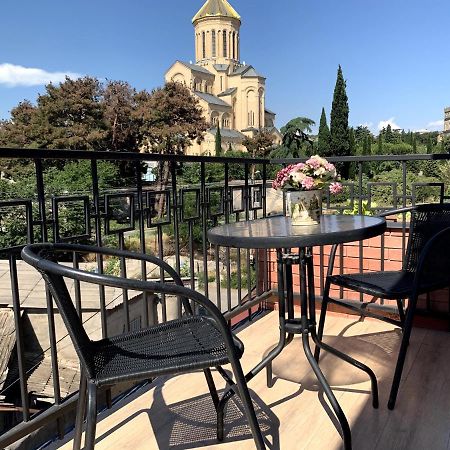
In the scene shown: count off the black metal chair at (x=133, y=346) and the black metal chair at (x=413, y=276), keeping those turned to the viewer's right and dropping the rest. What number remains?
1

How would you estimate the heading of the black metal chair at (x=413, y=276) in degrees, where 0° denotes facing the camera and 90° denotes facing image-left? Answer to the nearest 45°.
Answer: approximately 45°

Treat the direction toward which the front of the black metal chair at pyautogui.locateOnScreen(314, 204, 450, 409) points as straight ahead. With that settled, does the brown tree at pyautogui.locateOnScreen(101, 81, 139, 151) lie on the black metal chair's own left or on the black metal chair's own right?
on the black metal chair's own right

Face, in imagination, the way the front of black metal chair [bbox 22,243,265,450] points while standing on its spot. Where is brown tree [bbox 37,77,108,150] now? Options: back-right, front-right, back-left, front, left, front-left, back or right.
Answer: left

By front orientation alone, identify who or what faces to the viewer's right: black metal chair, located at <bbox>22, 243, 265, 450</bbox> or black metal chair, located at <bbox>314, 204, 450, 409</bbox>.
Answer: black metal chair, located at <bbox>22, 243, 265, 450</bbox>

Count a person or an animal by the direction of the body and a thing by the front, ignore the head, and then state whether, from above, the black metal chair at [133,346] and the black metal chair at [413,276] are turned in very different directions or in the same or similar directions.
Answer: very different directions

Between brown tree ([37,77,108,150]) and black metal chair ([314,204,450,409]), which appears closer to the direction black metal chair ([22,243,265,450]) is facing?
the black metal chair

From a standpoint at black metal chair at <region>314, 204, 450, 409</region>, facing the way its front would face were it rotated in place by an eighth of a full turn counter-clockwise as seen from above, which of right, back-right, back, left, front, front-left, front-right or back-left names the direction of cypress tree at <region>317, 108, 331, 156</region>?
back

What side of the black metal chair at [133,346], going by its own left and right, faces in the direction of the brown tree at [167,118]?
left

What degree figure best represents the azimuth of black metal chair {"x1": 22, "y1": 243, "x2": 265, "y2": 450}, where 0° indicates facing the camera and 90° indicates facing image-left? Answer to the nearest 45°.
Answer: approximately 270°

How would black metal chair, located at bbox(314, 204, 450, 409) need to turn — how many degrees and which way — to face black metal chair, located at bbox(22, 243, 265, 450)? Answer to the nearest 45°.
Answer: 0° — it already faces it

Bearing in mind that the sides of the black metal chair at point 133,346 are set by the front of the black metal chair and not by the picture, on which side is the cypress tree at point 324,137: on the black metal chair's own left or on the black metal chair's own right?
on the black metal chair's own left
